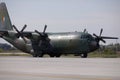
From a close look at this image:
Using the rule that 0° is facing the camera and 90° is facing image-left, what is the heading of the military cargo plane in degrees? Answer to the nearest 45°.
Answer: approximately 315°
